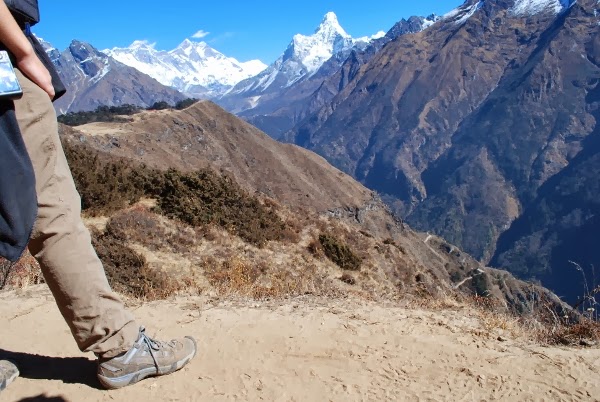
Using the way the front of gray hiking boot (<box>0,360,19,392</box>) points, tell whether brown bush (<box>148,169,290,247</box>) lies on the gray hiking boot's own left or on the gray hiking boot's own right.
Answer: on the gray hiking boot's own left

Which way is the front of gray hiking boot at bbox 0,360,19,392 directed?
to the viewer's right

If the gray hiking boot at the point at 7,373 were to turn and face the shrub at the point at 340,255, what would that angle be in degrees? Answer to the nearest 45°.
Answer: approximately 45° to its left
